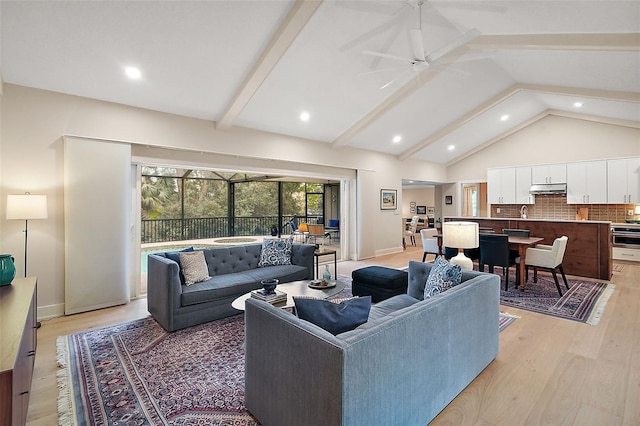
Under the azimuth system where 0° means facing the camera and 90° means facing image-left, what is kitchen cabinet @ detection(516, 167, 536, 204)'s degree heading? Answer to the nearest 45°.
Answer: approximately 0°

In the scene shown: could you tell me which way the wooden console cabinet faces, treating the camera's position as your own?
facing to the right of the viewer

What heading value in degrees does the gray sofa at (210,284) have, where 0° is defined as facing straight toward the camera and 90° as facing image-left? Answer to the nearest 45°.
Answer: approximately 315°

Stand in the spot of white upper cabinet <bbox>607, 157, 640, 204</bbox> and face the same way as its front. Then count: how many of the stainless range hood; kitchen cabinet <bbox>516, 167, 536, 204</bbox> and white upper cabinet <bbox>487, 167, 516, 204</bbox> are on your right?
3

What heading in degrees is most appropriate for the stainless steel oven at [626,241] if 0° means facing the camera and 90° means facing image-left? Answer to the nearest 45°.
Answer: approximately 0°

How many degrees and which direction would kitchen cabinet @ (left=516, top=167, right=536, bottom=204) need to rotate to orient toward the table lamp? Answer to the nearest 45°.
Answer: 0° — it already faces it

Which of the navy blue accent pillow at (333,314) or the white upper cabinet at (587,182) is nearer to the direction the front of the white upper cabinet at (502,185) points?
the navy blue accent pillow

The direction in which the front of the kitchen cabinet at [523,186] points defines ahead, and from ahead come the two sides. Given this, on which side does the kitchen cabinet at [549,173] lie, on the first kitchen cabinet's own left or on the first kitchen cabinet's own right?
on the first kitchen cabinet's own left

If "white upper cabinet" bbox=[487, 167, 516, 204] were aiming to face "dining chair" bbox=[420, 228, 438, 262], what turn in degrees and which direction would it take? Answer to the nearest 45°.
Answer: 0° — it already faces it

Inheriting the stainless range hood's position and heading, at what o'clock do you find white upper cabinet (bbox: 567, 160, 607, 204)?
The white upper cabinet is roughly at 9 o'clock from the stainless range hood.
